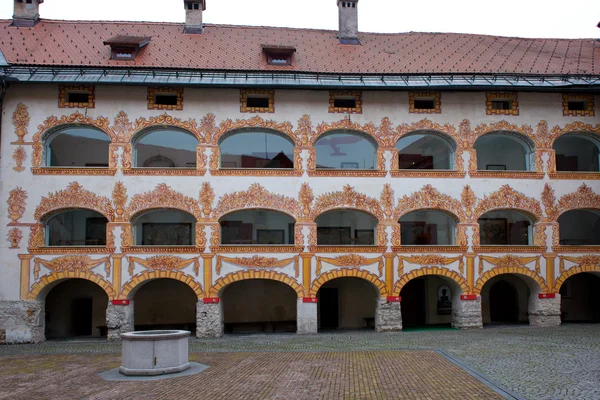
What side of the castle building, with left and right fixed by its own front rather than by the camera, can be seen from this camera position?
front

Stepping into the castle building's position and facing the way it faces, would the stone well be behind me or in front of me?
in front
